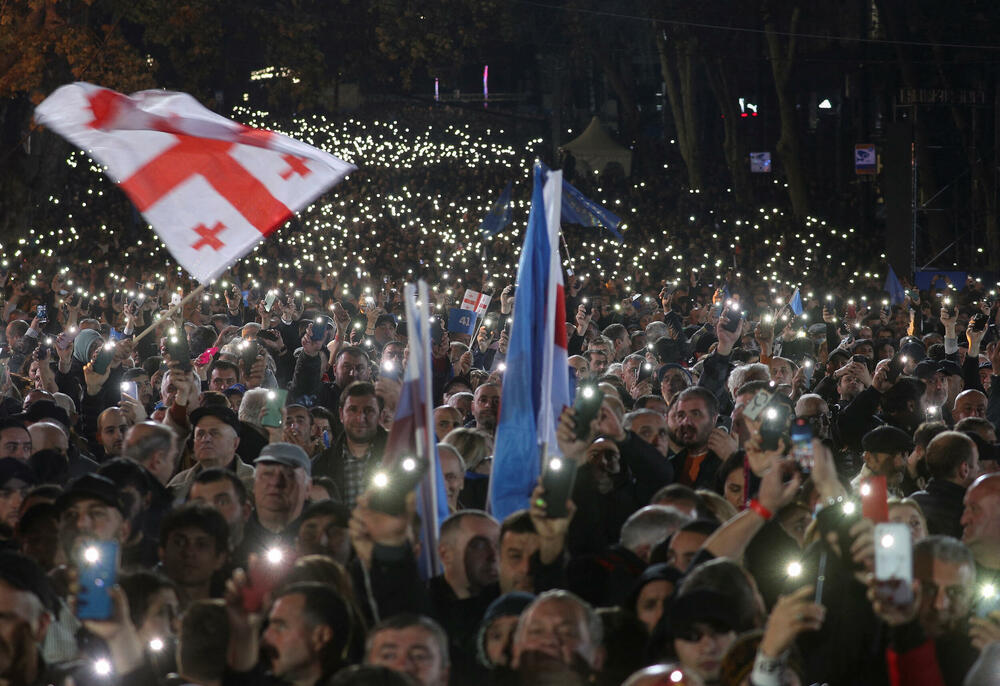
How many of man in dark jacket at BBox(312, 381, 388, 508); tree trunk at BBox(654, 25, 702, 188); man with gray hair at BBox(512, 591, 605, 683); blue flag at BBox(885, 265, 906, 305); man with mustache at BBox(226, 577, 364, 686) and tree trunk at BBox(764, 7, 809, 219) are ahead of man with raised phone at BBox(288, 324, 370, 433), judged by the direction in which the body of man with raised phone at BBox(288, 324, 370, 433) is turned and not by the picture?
3

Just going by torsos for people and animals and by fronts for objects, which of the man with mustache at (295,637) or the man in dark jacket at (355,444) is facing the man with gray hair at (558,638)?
the man in dark jacket

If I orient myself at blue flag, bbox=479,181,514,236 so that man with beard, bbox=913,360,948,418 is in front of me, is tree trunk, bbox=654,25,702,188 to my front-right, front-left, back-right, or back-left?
back-left

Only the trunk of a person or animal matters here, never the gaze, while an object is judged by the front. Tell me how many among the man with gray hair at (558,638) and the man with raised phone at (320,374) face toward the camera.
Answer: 2

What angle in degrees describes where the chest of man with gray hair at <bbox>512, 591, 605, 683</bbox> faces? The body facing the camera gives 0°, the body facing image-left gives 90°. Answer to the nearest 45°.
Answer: approximately 0°

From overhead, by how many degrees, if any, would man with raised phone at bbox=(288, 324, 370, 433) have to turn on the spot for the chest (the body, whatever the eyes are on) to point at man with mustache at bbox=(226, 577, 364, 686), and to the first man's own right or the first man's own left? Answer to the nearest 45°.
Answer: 0° — they already face them

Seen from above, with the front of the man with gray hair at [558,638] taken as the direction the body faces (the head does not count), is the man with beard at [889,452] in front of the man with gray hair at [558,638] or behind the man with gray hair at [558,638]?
behind
